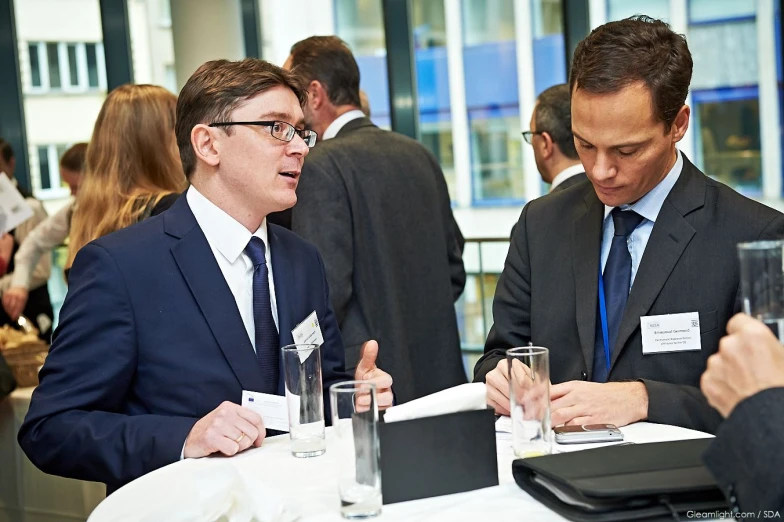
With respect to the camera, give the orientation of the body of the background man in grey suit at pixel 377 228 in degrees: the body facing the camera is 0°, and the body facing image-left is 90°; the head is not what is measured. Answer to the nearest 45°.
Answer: approximately 135°

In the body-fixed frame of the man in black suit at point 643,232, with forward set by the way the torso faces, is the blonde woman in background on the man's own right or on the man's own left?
on the man's own right

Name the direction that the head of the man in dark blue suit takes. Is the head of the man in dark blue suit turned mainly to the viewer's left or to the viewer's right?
to the viewer's right

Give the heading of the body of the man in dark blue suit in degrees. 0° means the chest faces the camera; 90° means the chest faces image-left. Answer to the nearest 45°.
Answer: approximately 315°

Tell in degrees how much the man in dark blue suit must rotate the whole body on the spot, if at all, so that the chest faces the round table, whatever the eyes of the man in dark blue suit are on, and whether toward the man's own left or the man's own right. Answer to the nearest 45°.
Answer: approximately 45° to the man's own right

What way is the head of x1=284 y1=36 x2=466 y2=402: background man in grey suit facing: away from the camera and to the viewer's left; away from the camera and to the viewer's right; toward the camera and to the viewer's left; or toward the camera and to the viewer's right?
away from the camera and to the viewer's left

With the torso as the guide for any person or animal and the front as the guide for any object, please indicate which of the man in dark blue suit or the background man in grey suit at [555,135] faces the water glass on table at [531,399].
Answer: the man in dark blue suit

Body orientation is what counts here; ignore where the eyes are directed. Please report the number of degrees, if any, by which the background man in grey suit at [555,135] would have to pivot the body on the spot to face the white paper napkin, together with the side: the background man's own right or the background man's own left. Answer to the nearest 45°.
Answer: approximately 135° to the background man's own left

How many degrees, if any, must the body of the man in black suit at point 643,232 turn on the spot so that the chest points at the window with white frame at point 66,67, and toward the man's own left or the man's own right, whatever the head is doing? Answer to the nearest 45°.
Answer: approximately 90° to the man's own right

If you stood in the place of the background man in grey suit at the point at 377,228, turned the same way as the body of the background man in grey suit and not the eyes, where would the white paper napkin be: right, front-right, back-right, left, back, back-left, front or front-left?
back-left
